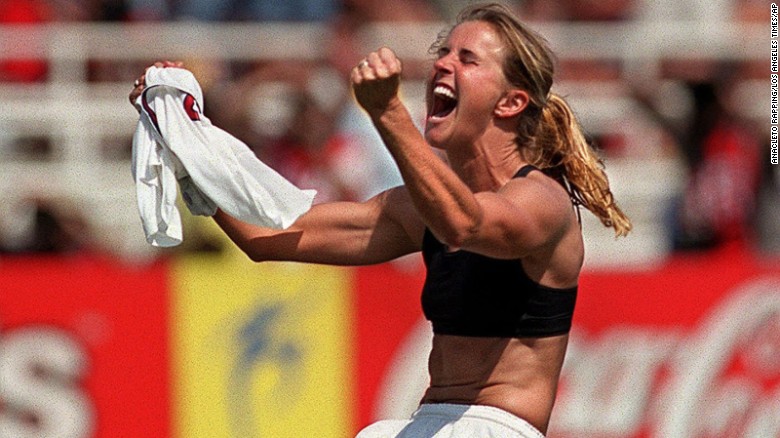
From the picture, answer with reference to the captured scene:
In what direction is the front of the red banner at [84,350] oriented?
toward the camera

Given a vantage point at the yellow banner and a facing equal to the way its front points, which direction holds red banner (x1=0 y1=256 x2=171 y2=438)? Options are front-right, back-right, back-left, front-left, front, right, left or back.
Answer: right

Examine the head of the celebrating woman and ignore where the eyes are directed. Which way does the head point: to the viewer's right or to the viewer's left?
to the viewer's left

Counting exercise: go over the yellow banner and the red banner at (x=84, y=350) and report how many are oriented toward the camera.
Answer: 2

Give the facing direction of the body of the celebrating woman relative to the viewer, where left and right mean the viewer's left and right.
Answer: facing the viewer and to the left of the viewer

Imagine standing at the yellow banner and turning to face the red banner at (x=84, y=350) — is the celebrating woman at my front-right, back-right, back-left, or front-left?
back-left

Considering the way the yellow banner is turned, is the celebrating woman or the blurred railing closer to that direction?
the celebrating woman

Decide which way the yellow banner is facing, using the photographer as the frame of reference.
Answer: facing the viewer
